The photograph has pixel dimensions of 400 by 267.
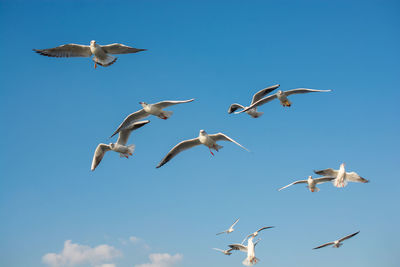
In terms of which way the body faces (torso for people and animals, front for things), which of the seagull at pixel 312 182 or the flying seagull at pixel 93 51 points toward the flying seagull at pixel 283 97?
the seagull

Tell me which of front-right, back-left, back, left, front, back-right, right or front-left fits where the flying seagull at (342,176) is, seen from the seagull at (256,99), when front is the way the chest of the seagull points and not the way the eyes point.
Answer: back

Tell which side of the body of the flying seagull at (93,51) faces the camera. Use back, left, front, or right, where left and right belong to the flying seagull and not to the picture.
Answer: front
